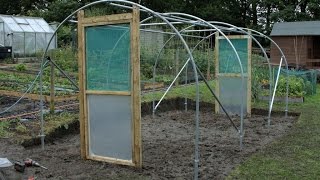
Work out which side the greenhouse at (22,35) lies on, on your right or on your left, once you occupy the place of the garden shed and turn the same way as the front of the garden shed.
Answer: on your right

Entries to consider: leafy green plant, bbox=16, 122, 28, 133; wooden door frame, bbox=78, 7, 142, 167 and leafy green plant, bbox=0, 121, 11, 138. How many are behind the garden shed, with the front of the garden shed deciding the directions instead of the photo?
0

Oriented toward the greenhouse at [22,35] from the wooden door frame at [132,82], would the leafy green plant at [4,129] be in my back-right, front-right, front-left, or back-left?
front-left

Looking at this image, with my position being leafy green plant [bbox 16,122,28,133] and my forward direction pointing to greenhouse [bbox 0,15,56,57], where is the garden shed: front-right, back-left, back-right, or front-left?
front-right

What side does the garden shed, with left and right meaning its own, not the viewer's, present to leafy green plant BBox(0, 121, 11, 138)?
front

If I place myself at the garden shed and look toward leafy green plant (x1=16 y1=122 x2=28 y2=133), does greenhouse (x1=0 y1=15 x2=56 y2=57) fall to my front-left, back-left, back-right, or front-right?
front-right

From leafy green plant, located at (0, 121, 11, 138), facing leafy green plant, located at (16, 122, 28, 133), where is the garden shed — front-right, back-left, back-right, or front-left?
front-left

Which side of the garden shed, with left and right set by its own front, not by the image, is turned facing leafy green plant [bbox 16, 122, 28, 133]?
front

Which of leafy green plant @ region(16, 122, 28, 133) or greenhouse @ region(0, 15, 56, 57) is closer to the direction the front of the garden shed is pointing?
the leafy green plant

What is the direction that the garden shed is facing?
toward the camera

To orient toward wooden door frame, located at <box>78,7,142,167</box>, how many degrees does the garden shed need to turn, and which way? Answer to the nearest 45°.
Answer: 0° — it already faces it
